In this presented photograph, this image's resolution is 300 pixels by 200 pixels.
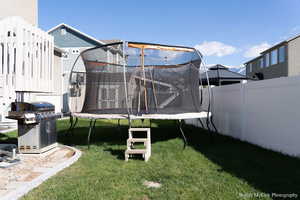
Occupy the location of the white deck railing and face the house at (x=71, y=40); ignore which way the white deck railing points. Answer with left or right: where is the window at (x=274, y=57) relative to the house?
right

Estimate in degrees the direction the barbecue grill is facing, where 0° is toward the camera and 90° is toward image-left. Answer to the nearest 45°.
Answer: approximately 315°

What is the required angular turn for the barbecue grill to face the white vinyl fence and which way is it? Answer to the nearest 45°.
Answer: approximately 45° to its left

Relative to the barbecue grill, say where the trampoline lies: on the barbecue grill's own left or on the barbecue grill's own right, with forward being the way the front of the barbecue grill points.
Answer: on the barbecue grill's own left

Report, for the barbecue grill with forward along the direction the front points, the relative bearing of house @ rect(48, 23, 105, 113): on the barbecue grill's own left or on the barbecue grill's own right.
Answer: on the barbecue grill's own left

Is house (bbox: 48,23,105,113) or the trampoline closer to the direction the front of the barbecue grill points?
the trampoline

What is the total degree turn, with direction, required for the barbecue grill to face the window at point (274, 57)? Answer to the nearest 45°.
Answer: approximately 90° to its left

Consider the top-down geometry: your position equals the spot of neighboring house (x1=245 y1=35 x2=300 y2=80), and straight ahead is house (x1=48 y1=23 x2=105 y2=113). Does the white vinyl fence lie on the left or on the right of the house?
left

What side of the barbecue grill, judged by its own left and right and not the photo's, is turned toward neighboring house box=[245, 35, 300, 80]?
left

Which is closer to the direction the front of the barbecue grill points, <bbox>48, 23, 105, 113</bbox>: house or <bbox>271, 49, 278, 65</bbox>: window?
the window

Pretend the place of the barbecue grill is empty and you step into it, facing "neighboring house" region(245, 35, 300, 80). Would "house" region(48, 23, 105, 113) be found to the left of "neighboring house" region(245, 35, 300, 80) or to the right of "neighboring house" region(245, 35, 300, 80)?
left
